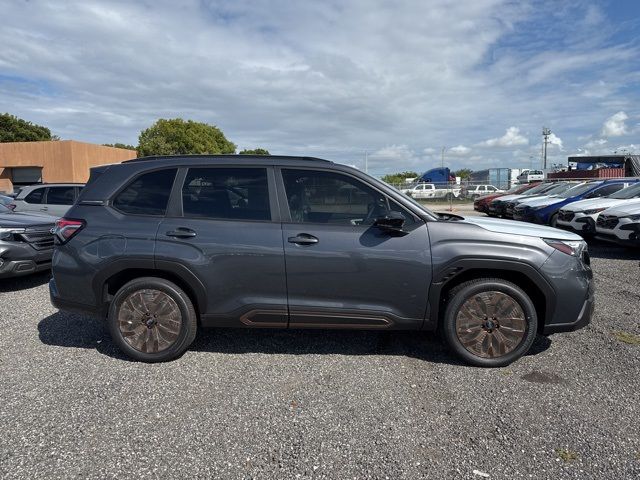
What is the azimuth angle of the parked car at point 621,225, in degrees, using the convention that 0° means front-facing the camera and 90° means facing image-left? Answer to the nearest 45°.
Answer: approximately 45°

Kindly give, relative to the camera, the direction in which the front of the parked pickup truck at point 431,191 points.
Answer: facing to the left of the viewer

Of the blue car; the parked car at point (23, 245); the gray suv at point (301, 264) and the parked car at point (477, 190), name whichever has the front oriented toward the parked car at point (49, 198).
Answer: the blue car

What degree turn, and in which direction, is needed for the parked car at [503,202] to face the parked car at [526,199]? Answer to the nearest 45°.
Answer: approximately 90° to its left

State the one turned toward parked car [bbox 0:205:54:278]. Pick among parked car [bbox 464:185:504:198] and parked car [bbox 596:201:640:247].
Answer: parked car [bbox 596:201:640:247]

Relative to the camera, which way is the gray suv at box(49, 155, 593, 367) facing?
to the viewer's right

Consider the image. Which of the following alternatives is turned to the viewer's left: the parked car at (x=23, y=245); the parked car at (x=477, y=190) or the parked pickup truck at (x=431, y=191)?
the parked pickup truck at (x=431, y=191)

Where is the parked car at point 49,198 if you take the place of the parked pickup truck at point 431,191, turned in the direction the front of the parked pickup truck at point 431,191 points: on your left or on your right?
on your left
